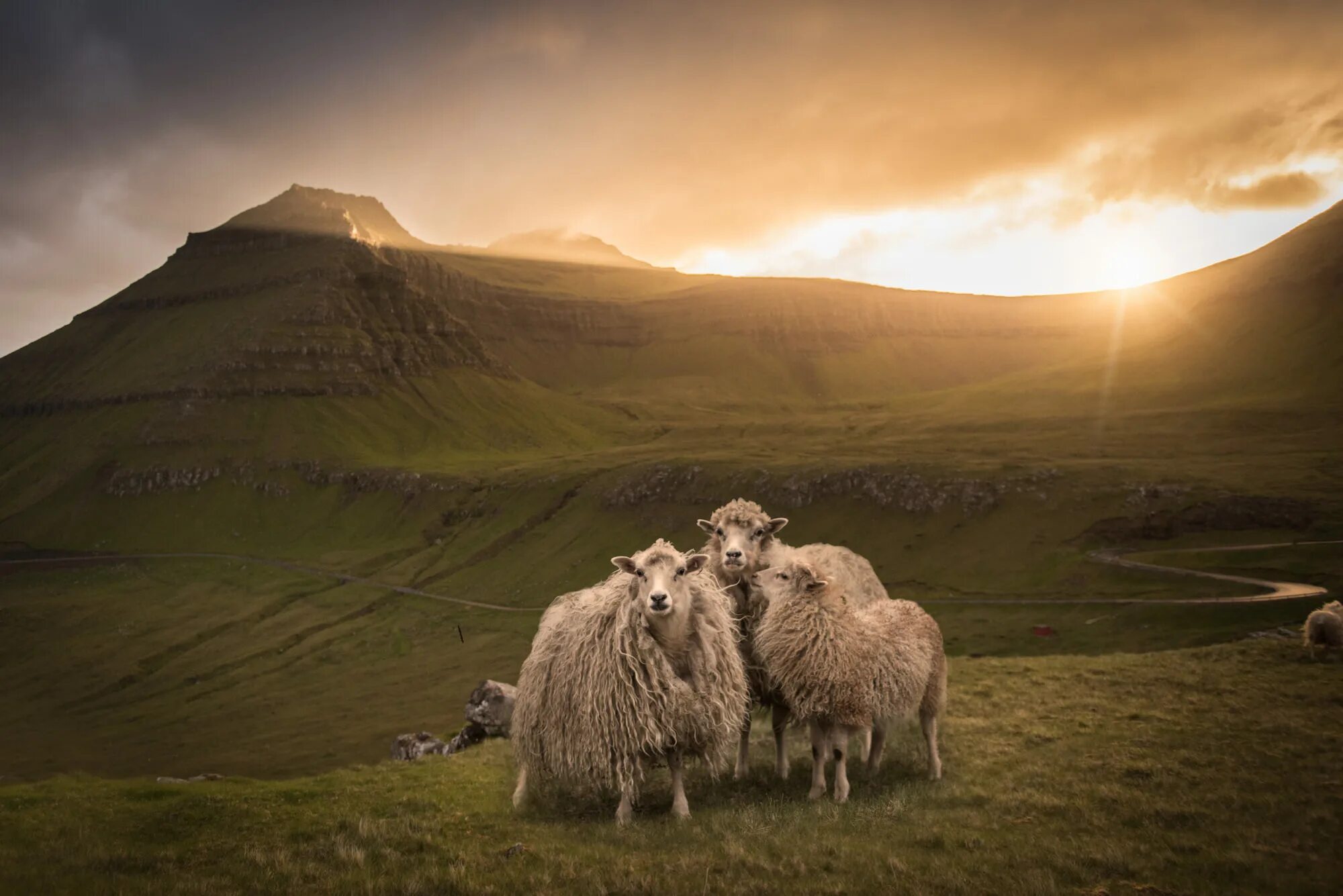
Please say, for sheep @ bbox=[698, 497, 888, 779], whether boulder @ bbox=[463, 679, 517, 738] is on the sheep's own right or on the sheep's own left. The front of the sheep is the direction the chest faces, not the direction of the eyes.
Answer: on the sheep's own right

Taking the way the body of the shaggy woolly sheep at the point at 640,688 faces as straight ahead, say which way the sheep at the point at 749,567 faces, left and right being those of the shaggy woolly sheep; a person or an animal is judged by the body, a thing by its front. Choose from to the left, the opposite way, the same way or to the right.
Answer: to the right

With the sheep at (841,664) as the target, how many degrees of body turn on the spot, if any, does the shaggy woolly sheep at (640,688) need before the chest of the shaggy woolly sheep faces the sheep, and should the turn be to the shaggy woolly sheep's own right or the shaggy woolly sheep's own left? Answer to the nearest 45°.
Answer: approximately 45° to the shaggy woolly sheep's own left

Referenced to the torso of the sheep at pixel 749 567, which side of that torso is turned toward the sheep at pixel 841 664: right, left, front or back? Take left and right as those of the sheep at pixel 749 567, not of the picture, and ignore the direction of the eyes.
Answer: left

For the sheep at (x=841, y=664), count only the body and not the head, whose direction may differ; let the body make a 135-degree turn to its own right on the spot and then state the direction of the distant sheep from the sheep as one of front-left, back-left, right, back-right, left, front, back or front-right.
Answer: front-right

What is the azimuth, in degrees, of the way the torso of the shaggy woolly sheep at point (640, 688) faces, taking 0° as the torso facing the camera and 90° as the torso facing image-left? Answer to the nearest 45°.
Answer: approximately 315°

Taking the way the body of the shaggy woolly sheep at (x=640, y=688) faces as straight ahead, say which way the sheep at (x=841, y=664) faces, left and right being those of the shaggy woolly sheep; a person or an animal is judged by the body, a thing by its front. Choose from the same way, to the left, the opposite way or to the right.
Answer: to the right

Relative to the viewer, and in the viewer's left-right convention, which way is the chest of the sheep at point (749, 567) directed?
facing the viewer and to the left of the viewer
